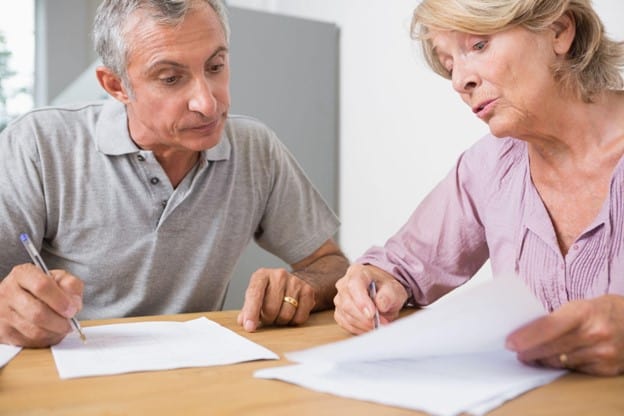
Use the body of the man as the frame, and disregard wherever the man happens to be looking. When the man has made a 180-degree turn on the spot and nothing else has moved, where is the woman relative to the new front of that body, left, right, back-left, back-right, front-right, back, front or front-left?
back-right

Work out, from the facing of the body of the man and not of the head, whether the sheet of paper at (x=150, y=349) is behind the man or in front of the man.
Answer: in front

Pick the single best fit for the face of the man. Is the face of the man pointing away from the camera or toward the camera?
toward the camera

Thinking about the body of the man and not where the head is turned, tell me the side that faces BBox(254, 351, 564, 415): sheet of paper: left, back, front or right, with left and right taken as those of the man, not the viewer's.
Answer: front

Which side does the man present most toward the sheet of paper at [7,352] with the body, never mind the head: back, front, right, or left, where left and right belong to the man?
front

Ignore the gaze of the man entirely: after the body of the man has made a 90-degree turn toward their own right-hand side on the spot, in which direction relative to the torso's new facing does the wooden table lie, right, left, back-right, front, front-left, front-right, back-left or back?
left

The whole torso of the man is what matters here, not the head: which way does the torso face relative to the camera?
toward the camera

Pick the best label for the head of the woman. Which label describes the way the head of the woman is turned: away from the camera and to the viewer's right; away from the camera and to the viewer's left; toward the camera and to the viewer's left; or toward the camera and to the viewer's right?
toward the camera and to the viewer's left
